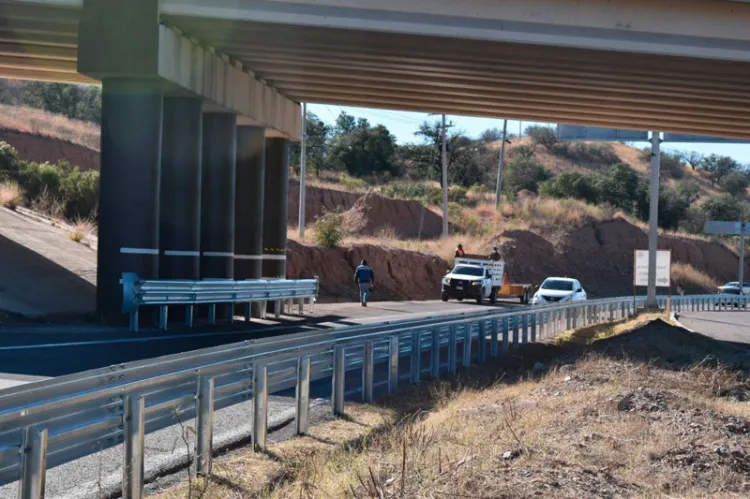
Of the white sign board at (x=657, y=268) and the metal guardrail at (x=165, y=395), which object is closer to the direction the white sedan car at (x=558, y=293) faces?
the metal guardrail

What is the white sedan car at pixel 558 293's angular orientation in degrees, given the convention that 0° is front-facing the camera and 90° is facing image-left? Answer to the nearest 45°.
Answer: approximately 45°

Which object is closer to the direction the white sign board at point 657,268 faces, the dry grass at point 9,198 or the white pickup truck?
the dry grass

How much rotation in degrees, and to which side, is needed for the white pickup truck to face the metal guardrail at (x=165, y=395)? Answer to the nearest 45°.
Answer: approximately 45° to its left

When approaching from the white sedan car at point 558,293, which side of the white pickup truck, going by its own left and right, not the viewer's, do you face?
left

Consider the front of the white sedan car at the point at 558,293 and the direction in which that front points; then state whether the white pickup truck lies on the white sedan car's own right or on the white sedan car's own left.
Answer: on the white sedan car's own right

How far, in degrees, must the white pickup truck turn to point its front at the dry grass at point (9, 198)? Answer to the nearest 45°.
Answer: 0° — it already faces it
